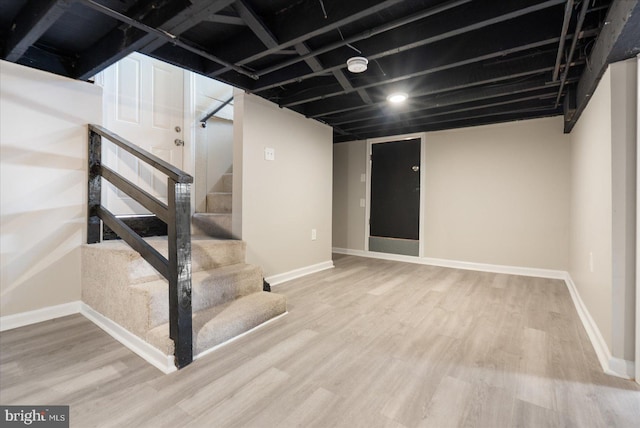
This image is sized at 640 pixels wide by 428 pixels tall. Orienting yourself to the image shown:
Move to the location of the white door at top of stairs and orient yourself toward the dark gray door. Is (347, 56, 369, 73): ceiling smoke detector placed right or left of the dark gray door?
right

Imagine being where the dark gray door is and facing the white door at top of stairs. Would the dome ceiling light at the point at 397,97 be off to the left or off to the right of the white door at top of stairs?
left

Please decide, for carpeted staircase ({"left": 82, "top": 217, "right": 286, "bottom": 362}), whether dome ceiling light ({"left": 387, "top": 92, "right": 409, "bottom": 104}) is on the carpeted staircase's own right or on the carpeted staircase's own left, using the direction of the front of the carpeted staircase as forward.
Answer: on the carpeted staircase's own left

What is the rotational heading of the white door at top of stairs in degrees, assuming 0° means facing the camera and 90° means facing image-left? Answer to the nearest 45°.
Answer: approximately 315°

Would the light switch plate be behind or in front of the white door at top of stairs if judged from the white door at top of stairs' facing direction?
in front

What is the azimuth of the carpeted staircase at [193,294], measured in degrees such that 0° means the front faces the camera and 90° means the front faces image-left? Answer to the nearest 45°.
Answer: approximately 315°
